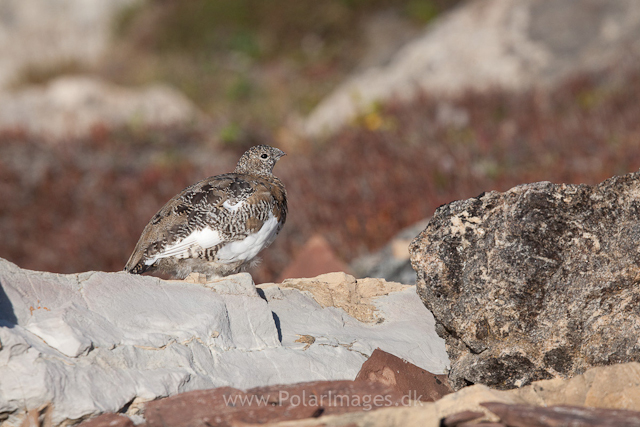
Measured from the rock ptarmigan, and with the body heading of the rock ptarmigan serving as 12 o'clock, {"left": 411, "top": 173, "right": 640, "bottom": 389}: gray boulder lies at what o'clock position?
The gray boulder is roughly at 1 o'clock from the rock ptarmigan.

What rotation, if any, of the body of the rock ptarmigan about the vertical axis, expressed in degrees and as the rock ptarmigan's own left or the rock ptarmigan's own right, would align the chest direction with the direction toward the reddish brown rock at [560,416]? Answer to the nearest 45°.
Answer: approximately 45° to the rock ptarmigan's own right

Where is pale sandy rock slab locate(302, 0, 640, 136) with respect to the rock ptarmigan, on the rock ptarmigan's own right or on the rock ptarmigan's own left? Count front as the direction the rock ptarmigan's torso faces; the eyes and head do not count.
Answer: on the rock ptarmigan's own left

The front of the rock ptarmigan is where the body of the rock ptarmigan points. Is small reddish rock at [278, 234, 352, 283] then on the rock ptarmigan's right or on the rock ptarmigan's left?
on the rock ptarmigan's left

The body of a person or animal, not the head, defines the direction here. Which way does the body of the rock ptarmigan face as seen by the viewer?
to the viewer's right

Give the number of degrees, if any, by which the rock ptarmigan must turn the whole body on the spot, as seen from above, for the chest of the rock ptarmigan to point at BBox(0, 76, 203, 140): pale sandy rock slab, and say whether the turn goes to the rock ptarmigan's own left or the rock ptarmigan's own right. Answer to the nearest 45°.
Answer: approximately 90° to the rock ptarmigan's own left

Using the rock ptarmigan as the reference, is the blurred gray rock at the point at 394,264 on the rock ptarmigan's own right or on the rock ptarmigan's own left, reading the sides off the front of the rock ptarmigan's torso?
on the rock ptarmigan's own left

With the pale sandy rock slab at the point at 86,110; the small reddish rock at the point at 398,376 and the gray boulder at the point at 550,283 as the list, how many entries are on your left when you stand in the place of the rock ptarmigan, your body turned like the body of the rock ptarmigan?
1

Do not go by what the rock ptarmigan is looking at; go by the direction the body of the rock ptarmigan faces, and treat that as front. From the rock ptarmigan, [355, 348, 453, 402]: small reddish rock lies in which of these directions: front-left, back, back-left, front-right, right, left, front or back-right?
front-right

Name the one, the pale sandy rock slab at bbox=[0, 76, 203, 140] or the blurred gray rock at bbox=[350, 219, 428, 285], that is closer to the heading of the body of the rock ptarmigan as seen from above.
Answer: the blurred gray rock

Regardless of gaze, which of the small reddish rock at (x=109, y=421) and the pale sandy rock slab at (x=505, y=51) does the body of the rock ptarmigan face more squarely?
the pale sandy rock slab
